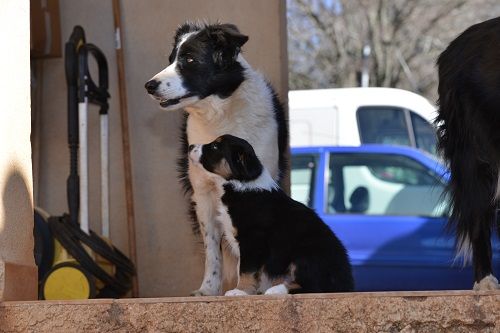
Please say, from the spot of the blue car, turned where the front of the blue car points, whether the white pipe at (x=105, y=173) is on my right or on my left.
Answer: on my right

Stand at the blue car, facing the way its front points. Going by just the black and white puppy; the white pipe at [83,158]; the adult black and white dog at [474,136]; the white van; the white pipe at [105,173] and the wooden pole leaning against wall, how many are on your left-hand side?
1

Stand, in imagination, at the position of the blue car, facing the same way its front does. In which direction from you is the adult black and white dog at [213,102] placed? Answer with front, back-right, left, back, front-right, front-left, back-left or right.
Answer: right

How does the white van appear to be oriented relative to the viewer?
to the viewer's right

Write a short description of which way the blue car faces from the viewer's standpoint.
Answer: facing to the right of the viewer

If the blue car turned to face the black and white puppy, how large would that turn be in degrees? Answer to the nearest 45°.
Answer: approximately 90° to its right

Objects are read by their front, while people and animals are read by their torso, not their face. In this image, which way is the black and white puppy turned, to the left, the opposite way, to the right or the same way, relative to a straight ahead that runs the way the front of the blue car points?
the opposite way

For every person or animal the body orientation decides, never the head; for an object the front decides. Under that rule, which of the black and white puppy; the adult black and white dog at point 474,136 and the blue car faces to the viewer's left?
the black and white puppy

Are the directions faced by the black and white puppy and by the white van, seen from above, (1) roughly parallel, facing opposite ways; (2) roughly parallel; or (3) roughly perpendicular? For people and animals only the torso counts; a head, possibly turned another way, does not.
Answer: roughly parallel, facing opposite ways

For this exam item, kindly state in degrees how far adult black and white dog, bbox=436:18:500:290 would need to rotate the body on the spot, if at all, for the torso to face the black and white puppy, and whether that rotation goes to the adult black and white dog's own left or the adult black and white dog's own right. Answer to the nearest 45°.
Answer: approximately 180°

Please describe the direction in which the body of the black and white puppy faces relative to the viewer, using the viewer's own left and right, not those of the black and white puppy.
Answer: facing to the left of the viewer
